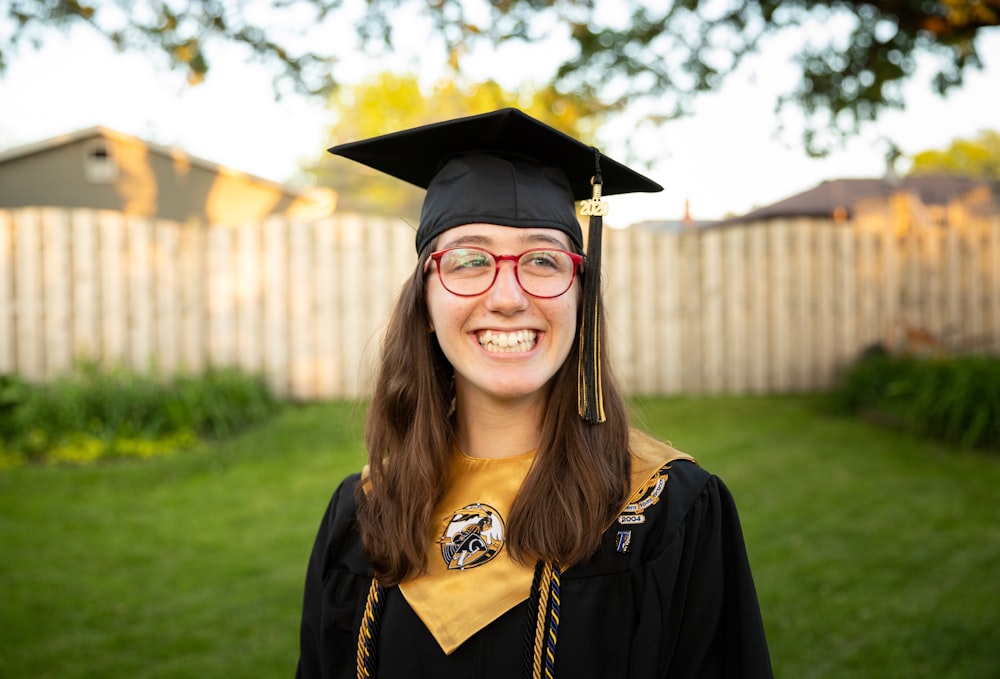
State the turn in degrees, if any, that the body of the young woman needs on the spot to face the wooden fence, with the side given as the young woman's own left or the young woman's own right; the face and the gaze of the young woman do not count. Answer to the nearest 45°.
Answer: approximately 135° to the young woman's own right

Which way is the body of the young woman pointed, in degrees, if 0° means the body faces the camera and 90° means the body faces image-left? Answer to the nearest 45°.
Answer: approximately 45°

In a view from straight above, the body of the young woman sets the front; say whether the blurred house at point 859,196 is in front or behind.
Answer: behind

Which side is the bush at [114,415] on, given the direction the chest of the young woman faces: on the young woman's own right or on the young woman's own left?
on the young woman's own right

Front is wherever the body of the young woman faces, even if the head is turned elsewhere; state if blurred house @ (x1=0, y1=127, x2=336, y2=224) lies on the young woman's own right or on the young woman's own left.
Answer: on the young woman's own right

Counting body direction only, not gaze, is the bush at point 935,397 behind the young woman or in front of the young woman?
behind

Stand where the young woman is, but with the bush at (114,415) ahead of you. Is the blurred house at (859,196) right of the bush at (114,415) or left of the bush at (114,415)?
right
